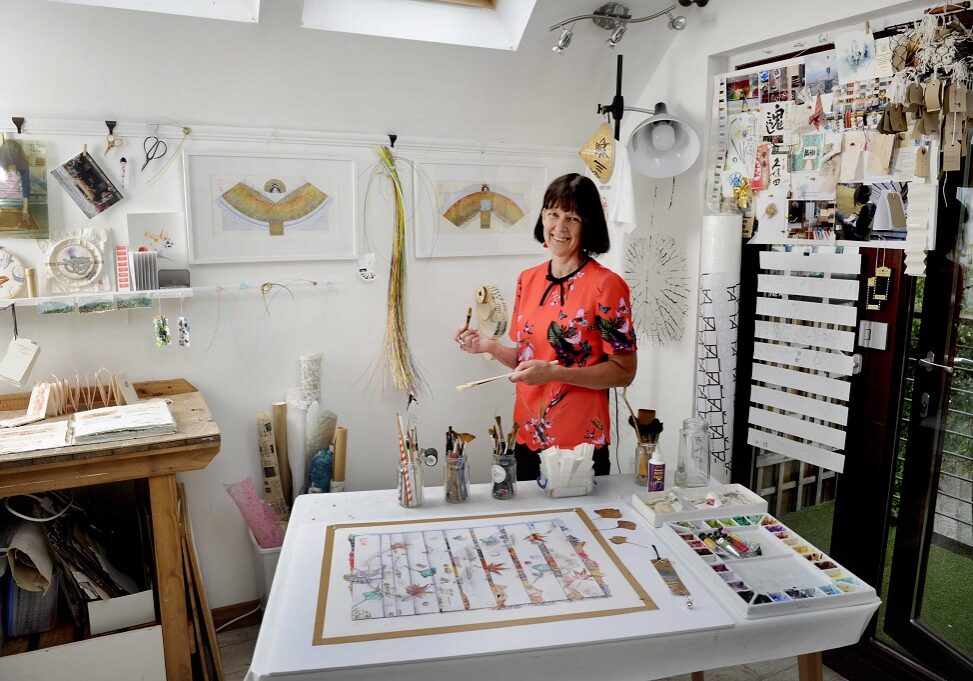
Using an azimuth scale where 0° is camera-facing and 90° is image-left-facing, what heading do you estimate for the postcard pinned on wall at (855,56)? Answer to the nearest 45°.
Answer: approximately 0°

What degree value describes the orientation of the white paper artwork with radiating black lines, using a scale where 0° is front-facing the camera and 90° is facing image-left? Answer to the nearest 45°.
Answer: approximately 45°

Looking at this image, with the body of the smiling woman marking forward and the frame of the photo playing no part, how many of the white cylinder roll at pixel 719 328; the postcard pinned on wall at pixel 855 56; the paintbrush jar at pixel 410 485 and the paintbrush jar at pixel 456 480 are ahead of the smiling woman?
2

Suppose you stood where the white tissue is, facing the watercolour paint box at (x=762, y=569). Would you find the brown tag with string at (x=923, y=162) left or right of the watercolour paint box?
left

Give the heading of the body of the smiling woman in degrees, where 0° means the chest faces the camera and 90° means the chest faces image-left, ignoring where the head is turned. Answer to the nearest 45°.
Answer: approximately 45°

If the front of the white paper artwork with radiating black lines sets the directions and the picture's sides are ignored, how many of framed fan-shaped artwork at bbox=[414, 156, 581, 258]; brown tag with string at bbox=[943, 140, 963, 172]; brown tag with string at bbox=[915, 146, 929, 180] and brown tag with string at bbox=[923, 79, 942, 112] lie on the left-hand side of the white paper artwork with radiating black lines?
3
